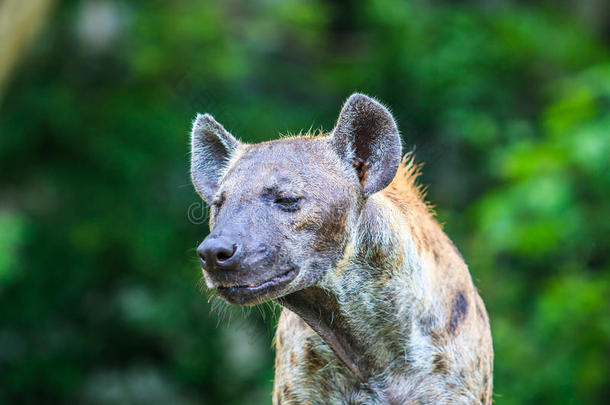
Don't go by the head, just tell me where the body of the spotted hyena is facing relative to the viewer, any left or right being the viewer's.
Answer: facing the viewer and to the left of the viewer
